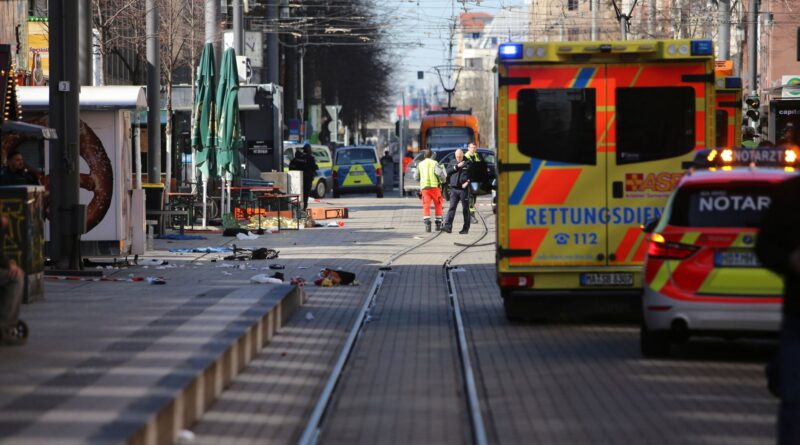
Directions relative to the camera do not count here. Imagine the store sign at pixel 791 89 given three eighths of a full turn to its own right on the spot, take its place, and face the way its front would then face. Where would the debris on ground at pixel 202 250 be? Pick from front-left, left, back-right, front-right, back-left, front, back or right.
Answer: left

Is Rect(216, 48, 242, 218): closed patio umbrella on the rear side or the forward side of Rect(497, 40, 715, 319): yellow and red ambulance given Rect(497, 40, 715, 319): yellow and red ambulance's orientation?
on the forward side

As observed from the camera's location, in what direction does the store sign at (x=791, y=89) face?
facing the viewer

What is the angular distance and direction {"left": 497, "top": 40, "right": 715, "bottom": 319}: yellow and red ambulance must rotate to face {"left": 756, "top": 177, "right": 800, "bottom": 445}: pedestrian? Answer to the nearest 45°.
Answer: approximately 180°

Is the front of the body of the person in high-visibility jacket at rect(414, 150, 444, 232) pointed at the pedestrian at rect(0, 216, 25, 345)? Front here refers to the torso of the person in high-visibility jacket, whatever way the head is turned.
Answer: no

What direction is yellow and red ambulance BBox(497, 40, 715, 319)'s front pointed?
away from the camera
